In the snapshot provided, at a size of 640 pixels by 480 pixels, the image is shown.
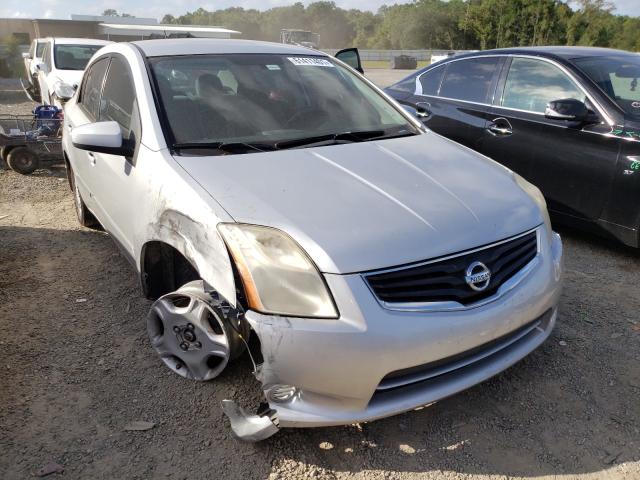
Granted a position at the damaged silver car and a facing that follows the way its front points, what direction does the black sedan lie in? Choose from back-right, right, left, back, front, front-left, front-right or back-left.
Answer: left

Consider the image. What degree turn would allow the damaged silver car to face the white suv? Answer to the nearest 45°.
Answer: approximately 180°

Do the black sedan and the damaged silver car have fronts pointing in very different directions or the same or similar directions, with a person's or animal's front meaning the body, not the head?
same or similar directions

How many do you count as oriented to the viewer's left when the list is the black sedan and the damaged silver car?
0

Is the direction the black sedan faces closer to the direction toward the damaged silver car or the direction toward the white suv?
the damaged silver car

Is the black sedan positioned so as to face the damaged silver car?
no

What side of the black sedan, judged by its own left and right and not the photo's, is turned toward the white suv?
back

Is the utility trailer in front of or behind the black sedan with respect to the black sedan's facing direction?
behind

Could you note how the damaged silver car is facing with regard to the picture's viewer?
facing the viewer and to the right of the viewer

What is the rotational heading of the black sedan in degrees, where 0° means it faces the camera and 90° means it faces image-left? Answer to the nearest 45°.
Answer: approximately 315°
